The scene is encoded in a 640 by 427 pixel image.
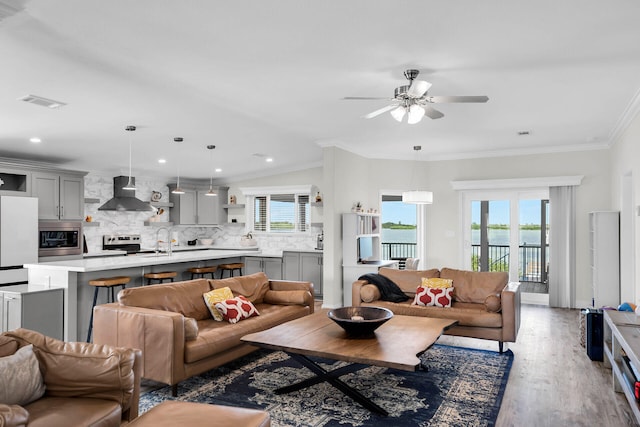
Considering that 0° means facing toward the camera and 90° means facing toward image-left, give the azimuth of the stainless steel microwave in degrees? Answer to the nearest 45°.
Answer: approximately 0°

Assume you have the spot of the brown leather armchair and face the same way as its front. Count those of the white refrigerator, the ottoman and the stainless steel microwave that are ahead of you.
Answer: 1

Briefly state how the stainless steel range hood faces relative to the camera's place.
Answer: facing the viewer

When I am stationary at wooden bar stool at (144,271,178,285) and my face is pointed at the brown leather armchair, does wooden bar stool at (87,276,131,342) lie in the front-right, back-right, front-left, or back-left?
front-right

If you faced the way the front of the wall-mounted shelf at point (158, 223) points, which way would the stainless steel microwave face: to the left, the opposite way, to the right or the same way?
the same way

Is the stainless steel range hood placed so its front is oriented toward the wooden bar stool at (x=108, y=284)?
yes

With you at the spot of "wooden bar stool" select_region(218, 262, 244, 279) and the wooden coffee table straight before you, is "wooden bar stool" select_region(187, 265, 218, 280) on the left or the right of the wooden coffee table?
right

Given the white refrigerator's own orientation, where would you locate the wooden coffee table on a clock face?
The wooden coffee table is roughly at 11 o'clock from the white refrigerator.

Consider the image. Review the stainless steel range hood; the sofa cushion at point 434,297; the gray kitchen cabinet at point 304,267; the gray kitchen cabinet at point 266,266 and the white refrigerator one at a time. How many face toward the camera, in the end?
5

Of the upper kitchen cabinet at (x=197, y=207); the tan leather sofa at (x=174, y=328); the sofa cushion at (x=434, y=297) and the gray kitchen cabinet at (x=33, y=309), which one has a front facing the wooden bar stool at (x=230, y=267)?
the upper kitchen cabinet

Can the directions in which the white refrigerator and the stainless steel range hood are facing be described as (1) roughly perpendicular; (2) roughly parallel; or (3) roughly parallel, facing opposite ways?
roughly parallel

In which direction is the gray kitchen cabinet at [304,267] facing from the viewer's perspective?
toward the camera

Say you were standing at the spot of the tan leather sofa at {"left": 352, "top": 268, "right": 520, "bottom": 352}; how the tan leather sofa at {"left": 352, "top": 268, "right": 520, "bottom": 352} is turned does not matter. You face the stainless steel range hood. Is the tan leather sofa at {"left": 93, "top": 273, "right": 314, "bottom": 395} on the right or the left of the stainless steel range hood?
left

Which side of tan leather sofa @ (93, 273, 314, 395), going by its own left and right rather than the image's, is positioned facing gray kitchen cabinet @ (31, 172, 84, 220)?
back

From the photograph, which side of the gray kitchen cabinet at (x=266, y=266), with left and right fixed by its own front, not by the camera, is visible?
front

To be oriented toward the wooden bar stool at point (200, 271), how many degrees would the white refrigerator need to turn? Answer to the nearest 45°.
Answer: approximately 45° to its left

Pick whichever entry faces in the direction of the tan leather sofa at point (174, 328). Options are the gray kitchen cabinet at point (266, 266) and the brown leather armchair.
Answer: the gray kitchen cabinet

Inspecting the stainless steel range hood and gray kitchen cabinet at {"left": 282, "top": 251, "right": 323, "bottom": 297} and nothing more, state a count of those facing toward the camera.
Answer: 2
